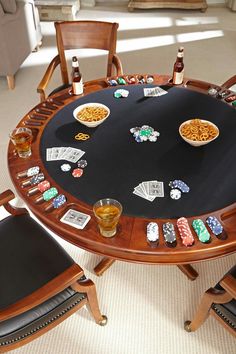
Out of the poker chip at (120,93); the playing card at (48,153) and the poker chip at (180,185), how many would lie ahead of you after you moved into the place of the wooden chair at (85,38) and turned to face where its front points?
3

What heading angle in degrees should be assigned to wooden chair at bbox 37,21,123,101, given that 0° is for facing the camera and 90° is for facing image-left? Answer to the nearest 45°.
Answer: approximately 0°

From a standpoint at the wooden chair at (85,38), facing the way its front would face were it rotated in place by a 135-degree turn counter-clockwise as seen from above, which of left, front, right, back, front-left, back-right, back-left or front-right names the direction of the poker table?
back-right

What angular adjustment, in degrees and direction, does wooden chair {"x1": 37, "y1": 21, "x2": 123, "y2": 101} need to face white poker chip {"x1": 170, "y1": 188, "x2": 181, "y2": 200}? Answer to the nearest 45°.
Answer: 0° — it already faces it

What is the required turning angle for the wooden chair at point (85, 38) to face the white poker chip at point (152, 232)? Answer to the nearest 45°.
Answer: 0° — it already faces it

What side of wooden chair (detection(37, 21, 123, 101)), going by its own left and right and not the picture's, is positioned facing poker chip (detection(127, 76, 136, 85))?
left

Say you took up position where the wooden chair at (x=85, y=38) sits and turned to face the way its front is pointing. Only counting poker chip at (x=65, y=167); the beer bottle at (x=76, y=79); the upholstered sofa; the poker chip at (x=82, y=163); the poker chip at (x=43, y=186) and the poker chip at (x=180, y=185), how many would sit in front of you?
5

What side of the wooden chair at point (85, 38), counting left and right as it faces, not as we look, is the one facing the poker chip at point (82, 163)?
front

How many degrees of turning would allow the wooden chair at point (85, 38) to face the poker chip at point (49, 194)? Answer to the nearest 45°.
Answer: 0° — it already faces it

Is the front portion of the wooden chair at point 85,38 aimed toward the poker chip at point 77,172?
yes

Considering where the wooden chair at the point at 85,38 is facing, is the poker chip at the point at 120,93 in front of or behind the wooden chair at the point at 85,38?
in front

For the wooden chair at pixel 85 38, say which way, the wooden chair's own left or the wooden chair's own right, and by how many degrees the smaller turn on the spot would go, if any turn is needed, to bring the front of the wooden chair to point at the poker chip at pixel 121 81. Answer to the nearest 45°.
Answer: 0° — it already faces it

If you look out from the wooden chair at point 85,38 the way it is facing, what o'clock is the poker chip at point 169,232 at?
The poker chip is roughly at 12 o'clock from the wooden chair.

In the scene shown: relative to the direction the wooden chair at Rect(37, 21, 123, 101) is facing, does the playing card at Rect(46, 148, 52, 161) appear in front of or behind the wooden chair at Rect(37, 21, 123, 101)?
in front

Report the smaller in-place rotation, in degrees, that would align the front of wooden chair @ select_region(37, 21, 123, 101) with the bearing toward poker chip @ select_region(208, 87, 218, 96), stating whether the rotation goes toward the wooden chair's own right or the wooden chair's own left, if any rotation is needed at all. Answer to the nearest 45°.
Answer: approximately 45° to the wooden chair's own left
